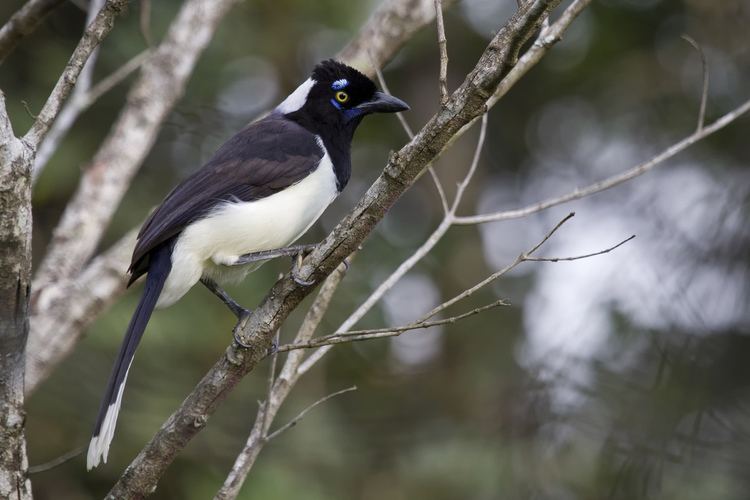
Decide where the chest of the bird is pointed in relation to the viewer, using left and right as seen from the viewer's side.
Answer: facing to the right of the viewer

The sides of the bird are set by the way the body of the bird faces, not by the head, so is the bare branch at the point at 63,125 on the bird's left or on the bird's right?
on the bird's left

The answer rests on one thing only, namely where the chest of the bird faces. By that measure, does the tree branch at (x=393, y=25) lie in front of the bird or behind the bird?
in front
